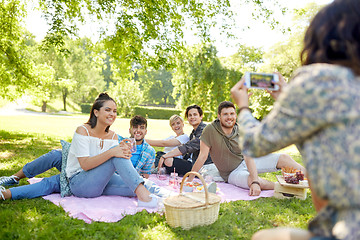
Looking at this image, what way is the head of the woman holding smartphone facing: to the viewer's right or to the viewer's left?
to the viewer's left

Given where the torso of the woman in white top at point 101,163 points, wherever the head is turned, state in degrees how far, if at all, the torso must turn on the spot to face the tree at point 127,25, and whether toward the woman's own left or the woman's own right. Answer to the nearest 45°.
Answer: approximately 135° to the woman's own left

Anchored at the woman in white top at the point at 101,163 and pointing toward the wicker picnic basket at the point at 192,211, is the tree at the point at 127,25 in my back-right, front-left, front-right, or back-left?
back-left

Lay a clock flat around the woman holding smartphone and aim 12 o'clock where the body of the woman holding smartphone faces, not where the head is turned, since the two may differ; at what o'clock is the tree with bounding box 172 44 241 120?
The tree is roughly at 1 o'clock from the woman holding smartphone.

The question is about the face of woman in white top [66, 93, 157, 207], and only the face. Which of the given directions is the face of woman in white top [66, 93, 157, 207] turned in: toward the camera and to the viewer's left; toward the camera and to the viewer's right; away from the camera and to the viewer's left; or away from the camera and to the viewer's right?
toward the camera and to the viewer's right

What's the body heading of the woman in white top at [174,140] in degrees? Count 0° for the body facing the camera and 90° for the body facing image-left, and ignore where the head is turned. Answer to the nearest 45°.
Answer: approximately 45°

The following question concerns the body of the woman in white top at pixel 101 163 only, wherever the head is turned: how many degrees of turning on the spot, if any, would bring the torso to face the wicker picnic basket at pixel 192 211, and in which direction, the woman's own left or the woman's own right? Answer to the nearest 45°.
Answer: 0° — they already face it

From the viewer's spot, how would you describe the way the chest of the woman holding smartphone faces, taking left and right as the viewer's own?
facing away from the viewer and to the left of the viewer
